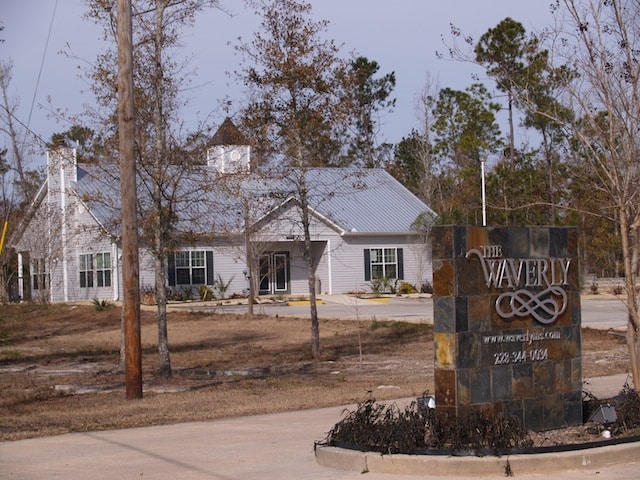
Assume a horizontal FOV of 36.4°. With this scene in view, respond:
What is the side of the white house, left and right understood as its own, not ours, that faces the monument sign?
front

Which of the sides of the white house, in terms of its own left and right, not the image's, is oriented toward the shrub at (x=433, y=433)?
front

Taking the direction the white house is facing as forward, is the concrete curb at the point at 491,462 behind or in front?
in front

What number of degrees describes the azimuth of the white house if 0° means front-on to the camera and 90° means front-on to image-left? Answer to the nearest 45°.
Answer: approximately 0°

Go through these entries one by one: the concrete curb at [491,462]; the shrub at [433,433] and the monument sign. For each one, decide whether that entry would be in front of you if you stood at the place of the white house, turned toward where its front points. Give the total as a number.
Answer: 3
